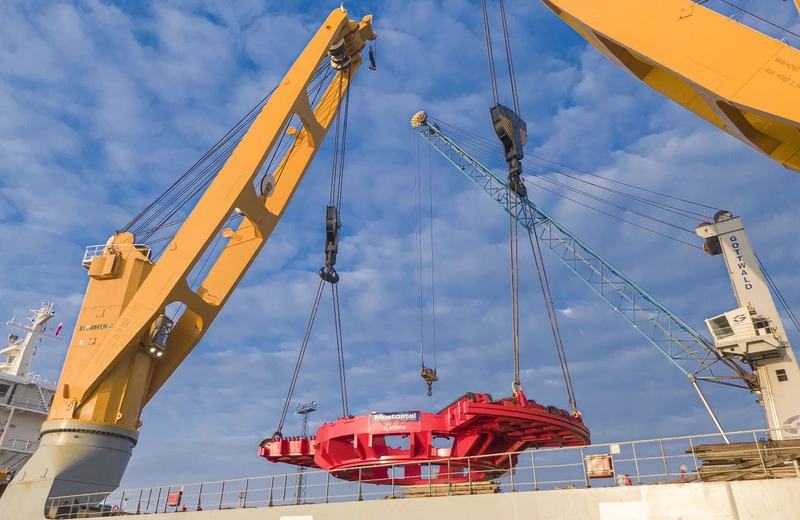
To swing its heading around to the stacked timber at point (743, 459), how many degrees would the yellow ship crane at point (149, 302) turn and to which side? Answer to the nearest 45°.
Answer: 0° — it already faces it

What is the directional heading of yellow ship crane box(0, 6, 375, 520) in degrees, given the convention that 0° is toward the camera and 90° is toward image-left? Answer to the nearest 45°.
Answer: approximately 315°

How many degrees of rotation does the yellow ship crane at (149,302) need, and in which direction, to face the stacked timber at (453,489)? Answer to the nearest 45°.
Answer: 0° — it already faces it

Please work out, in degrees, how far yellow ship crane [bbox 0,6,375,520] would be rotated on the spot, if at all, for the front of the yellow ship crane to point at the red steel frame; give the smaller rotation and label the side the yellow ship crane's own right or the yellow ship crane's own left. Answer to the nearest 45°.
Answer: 0° — it already faces it
